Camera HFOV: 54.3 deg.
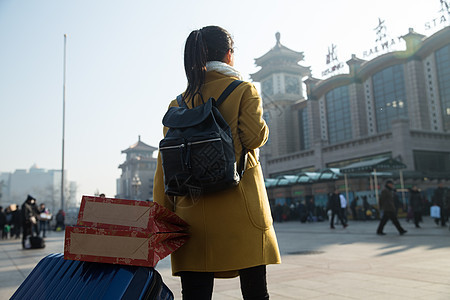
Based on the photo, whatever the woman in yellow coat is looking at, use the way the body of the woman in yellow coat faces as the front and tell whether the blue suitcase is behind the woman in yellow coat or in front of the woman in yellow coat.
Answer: behind

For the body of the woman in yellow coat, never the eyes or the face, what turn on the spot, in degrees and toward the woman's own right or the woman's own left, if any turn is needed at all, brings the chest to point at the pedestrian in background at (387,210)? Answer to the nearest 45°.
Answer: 0° — they already face them

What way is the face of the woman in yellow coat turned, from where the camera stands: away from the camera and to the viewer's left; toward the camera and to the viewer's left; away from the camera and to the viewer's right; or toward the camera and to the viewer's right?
away from the camera and to the viewer's right

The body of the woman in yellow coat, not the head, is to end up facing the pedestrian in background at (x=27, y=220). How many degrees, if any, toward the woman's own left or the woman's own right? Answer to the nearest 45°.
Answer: approximately 90° to the woman's own left

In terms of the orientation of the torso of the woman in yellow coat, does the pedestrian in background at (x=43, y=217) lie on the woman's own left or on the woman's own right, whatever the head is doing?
on the woman's own left

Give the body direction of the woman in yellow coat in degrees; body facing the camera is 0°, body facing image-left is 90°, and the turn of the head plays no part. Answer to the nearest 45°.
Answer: approximately 225°

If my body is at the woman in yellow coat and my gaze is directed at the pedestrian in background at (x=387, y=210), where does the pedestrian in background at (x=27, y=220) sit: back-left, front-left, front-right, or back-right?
front-left

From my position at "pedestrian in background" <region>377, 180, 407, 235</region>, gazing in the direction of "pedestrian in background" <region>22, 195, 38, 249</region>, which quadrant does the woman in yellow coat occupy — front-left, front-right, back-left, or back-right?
front-left
